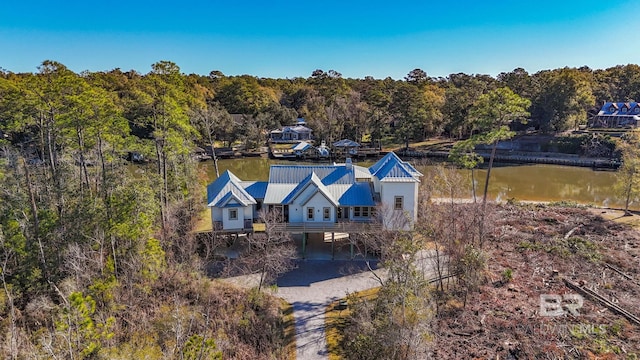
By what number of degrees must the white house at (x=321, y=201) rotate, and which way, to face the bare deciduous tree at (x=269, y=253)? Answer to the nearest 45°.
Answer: approximately 45° to its right

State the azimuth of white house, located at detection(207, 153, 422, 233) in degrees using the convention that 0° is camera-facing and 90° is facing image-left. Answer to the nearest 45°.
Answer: approximately 0°
